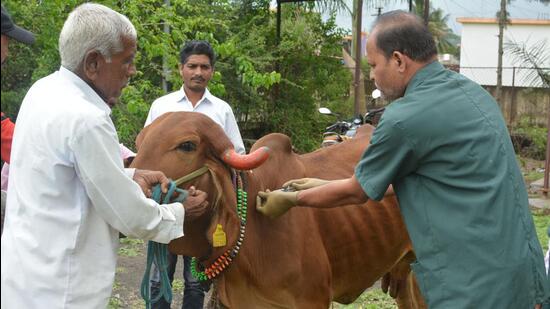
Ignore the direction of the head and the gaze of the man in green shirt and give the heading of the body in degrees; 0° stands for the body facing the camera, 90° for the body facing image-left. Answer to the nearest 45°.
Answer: approximately 135°

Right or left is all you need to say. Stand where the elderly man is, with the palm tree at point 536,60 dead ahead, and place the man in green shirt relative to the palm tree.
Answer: right

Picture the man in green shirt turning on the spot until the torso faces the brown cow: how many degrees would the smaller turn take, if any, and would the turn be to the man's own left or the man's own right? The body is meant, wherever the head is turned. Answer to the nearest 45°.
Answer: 0° — they already face it

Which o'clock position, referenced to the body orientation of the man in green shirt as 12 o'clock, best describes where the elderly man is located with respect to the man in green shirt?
The elderly man is roughly at 10 o'clock from the man in green shirt.

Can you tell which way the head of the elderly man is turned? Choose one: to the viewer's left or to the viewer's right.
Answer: to the viewer's right

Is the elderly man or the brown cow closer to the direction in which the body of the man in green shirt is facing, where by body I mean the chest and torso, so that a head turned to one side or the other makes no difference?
the brown cow

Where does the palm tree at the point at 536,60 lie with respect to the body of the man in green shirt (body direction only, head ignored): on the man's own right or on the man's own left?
on the man's own right

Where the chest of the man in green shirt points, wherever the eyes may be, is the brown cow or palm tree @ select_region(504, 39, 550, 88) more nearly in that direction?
the brown cow

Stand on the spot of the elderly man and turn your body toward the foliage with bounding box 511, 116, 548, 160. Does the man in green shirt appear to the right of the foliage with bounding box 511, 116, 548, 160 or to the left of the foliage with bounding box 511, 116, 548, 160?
right

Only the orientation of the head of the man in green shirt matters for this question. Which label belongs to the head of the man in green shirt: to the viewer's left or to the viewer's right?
to the viewer's left

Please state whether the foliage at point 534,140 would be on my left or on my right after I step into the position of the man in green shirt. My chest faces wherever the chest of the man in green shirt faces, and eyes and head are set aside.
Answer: on my right

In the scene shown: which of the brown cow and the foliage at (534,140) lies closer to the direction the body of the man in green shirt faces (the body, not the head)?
the brown cow
